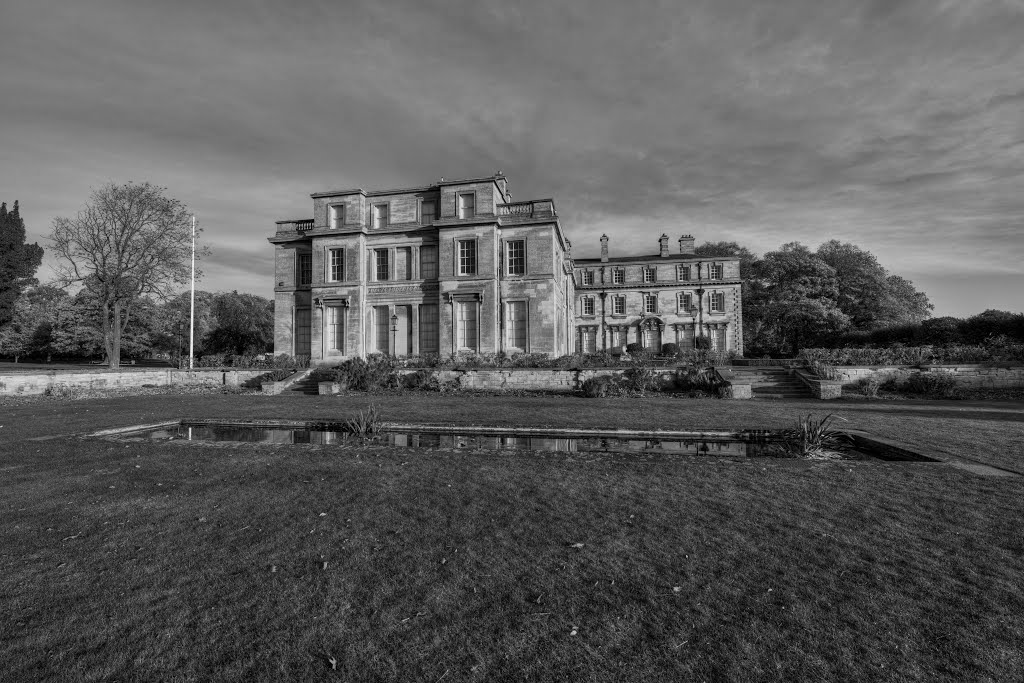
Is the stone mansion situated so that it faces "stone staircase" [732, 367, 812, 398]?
no

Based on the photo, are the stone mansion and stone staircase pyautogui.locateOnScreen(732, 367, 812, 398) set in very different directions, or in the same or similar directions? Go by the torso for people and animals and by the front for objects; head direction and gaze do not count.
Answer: same or similar directions

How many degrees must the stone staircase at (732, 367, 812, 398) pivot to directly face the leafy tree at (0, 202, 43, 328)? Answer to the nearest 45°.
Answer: approximately 90° to its right

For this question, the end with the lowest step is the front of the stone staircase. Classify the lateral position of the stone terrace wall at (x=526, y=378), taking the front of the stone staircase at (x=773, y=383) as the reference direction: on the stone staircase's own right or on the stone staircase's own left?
on the stone staircase's own right

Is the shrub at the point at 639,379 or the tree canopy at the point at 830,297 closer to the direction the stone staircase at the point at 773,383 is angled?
the shrub

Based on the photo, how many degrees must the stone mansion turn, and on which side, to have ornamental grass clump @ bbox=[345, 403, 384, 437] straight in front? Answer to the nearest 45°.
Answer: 0° — it already faces it

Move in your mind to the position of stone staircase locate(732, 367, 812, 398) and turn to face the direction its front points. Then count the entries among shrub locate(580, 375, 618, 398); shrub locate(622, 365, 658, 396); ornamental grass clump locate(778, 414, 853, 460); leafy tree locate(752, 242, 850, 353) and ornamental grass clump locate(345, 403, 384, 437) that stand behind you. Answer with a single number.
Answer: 1

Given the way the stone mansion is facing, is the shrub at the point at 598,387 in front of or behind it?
in front

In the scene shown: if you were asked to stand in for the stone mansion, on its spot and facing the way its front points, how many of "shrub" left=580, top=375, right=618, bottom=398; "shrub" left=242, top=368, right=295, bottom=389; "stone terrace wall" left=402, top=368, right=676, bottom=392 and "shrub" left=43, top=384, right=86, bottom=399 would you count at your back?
0

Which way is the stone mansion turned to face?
toward the camera

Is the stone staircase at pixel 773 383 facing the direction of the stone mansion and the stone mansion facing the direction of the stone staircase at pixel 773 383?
no

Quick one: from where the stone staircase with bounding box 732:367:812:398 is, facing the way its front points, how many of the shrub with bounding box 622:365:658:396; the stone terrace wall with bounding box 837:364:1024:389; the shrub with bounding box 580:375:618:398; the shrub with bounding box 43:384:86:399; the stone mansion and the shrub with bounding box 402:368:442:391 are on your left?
1

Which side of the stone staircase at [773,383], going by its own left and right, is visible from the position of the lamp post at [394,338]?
right

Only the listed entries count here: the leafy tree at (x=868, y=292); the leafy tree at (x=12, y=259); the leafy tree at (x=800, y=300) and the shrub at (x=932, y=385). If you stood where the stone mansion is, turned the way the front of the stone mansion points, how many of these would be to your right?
1

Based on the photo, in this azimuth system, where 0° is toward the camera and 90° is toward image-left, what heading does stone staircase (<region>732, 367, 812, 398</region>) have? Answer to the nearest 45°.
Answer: approximately 0°

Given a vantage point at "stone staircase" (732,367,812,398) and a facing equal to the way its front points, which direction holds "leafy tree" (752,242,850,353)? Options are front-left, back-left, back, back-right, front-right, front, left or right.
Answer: back

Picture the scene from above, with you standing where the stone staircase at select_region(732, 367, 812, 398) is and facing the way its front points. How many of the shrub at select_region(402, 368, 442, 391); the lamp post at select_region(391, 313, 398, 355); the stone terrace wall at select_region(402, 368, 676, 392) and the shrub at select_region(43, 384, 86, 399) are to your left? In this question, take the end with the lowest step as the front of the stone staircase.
0

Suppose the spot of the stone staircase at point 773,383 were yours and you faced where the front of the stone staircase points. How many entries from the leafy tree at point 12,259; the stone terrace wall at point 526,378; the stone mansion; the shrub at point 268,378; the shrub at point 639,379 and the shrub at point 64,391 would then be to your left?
0

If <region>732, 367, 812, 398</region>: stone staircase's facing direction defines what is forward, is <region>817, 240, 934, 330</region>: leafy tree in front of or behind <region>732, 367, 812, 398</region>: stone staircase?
behind

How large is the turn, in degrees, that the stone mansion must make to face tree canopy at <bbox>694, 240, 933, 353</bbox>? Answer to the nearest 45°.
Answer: approximately 135° to its left

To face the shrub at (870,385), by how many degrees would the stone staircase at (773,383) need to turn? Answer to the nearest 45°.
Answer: approximately 90° to its left

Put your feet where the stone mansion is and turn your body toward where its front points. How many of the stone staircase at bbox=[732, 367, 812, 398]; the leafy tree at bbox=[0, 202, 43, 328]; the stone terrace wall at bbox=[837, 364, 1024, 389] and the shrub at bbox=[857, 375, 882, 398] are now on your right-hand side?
1
